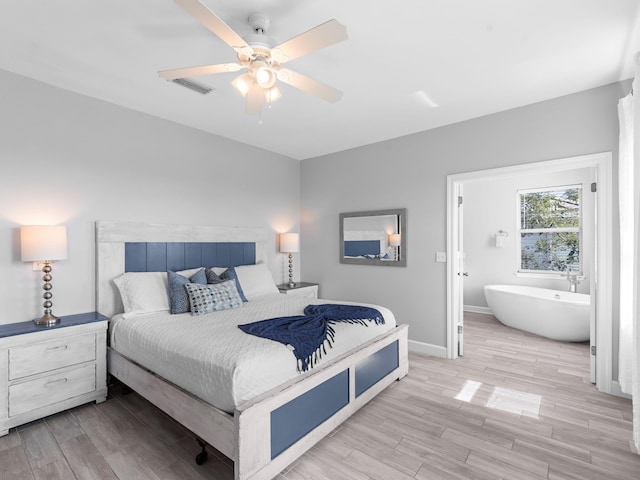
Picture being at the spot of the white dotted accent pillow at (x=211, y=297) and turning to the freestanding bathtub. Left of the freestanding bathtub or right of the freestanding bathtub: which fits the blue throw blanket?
right

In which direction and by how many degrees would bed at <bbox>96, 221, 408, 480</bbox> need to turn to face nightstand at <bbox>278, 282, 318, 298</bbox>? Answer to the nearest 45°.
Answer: approximately 135° to its left

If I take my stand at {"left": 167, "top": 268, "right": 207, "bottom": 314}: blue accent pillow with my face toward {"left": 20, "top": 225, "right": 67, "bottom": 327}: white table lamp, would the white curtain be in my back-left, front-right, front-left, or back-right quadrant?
back-left

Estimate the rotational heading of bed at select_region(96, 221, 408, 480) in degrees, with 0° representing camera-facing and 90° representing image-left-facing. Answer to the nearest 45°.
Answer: approximately 315°

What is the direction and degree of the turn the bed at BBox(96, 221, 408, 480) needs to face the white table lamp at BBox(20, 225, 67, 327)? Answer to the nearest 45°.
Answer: approximately 135° to its right

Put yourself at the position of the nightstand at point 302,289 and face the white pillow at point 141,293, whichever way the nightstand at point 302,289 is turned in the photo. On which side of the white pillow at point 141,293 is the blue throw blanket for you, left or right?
left

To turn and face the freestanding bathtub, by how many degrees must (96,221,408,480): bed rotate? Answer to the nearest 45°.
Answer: approximately 45° to its left

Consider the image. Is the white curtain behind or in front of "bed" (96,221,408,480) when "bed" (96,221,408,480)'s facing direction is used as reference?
in front
